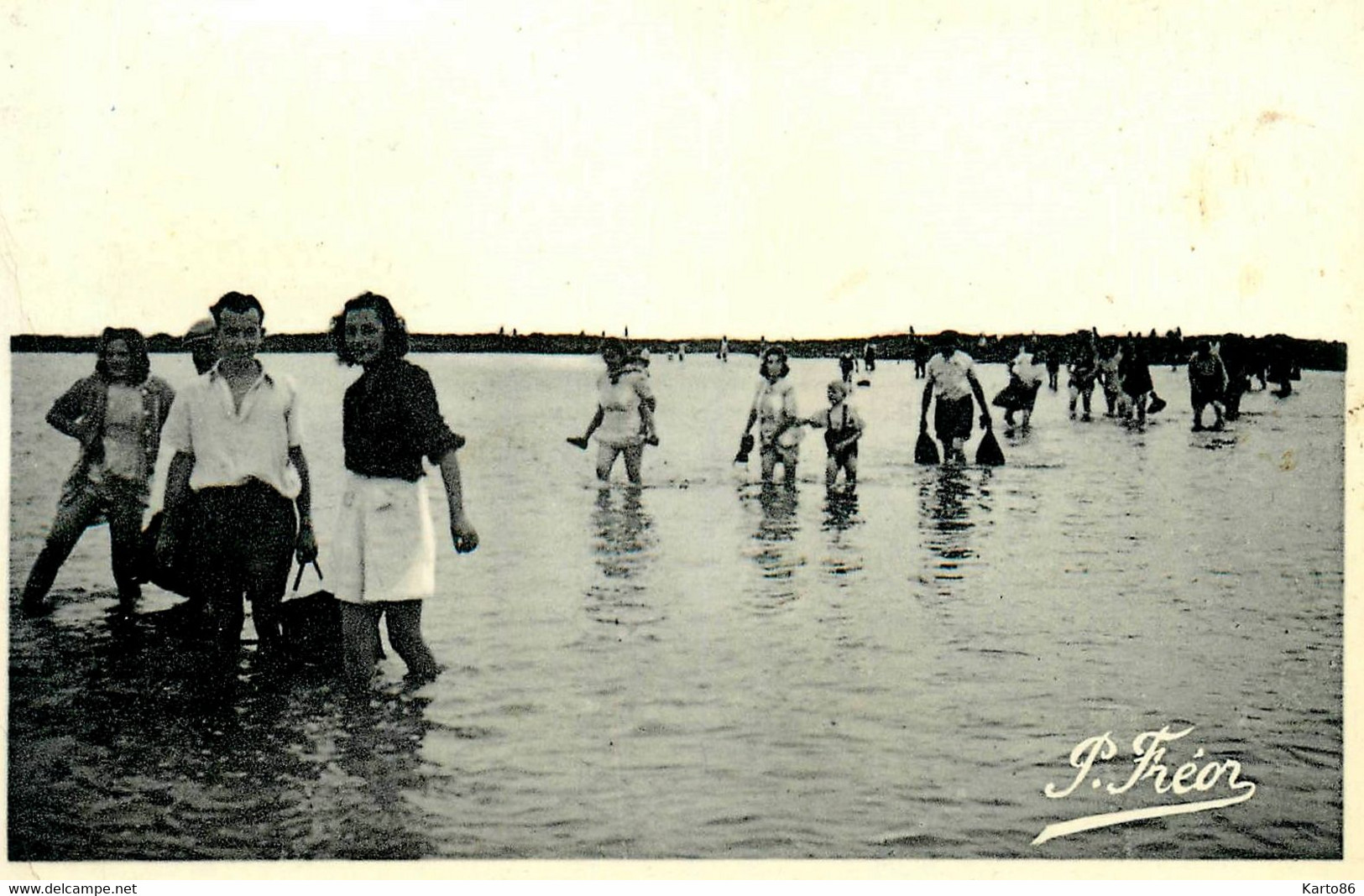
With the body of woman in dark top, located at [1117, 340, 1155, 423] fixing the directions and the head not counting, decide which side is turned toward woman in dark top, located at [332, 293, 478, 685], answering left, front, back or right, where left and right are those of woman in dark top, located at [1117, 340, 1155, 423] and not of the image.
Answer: front

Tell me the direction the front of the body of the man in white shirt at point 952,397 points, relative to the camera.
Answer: toward the camera

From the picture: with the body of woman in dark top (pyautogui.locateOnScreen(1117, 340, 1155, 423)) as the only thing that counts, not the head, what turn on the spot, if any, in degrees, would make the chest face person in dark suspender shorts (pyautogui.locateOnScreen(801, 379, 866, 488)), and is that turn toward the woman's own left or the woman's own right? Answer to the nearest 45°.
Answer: approximately 45° to the woman's own right

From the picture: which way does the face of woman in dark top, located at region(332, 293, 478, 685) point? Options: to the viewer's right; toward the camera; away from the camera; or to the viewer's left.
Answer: toward the camera

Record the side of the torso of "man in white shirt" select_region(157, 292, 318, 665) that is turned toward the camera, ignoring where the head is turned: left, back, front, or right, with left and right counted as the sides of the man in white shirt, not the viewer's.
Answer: front

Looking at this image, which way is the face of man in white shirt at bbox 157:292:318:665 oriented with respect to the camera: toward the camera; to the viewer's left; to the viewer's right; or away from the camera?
toward the camera

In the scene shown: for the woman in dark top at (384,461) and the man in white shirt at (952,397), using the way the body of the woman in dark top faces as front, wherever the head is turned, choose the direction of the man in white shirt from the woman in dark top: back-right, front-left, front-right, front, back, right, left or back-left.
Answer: back

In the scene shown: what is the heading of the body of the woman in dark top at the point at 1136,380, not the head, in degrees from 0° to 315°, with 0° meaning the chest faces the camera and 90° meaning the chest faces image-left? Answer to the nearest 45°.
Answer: approximately 0°

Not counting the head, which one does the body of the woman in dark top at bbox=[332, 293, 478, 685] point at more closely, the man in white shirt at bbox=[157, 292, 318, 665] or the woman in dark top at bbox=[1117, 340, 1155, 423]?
the man in white shirt
